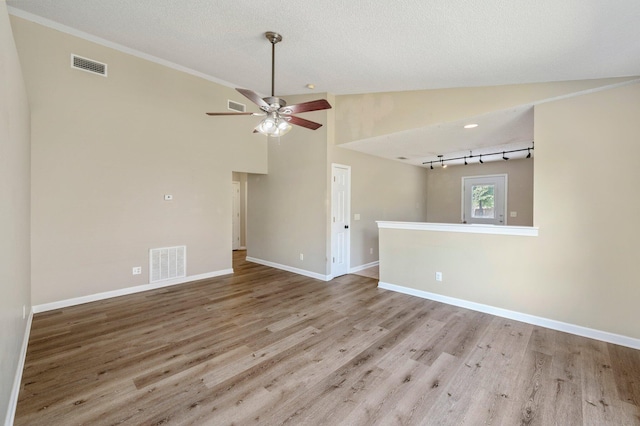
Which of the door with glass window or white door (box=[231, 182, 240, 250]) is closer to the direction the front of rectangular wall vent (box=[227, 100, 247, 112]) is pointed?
the door with glass window

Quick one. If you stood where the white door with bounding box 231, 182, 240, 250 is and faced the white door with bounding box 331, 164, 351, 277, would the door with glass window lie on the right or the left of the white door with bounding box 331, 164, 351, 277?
left

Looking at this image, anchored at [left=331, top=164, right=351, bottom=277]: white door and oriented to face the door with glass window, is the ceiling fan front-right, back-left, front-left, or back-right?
back-right

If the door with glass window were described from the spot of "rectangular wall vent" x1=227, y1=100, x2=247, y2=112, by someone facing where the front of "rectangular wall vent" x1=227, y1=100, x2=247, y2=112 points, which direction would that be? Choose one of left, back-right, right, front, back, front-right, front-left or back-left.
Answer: front-left

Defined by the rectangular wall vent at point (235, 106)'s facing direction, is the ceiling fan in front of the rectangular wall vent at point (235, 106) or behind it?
in front

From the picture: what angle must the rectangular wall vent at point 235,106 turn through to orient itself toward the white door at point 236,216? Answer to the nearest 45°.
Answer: approximately 135° to its left

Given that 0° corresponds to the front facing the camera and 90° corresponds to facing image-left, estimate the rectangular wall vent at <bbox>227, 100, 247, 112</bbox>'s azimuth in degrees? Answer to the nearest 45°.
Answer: approximately 315°
